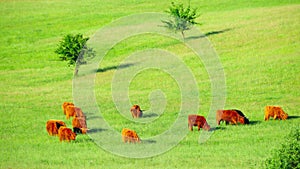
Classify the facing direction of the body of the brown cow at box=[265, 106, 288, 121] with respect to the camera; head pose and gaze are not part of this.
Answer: to the viewer's right

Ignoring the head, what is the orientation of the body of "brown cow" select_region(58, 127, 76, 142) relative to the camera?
to the viewer's right
